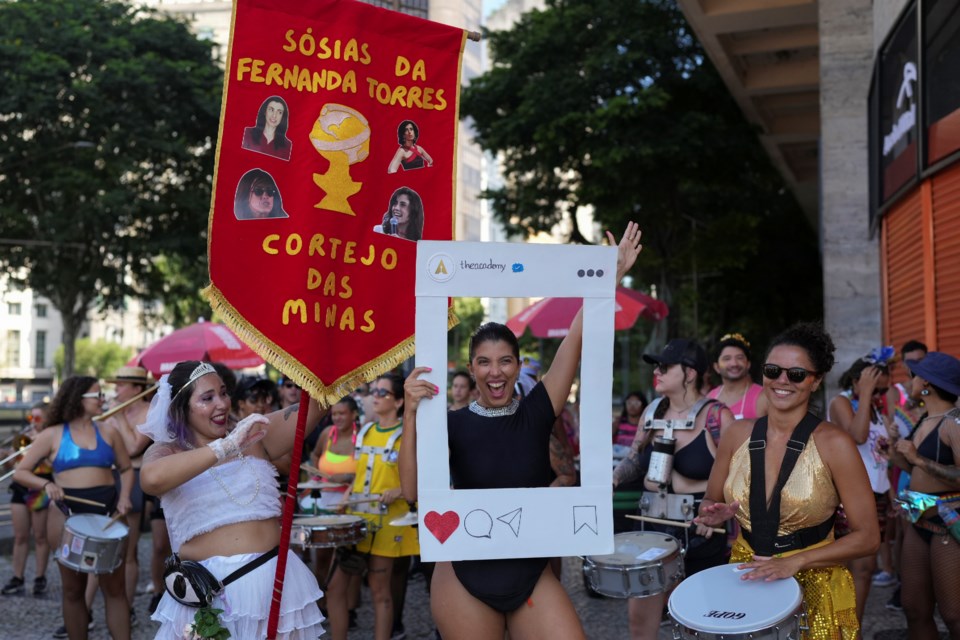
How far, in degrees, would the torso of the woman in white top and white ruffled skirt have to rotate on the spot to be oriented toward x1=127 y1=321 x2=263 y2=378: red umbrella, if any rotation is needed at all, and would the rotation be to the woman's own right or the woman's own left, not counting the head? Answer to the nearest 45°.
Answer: approximately 135° to the woman's own left

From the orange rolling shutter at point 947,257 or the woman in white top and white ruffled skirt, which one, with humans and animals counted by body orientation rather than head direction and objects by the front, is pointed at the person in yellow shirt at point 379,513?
the orange rolling shutter

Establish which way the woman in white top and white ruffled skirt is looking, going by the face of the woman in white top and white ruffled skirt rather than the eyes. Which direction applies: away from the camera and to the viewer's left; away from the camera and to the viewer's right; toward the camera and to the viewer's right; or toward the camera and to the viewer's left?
toward the camera and to the viewer's right

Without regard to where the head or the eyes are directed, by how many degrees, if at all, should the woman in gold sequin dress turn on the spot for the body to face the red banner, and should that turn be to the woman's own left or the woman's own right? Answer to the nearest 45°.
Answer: approximately 45° to the woman's own right

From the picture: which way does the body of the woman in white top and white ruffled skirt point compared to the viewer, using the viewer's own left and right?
facing the viewer and to the right of the viewer

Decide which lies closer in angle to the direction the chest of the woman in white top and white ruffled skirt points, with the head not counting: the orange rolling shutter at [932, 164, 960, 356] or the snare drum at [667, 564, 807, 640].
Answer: the snare drum

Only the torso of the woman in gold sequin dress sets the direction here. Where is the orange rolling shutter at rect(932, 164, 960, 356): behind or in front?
behind

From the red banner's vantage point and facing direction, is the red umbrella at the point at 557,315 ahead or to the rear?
to the rear

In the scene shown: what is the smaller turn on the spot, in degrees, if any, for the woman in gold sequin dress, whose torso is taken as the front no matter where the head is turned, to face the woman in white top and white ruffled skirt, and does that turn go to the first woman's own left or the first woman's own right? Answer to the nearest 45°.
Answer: approximately 45° to the first woman's own right

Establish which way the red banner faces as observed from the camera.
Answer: facing the viewer

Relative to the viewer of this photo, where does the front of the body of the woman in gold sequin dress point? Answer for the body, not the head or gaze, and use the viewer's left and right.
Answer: facing the viewer and to the left of the viewer

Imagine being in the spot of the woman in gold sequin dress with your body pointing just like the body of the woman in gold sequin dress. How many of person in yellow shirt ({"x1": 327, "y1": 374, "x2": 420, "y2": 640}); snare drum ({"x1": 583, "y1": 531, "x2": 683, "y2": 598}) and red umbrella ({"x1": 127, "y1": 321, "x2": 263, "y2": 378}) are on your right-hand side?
3

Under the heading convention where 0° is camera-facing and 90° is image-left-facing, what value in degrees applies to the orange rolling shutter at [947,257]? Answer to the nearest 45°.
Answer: approximately 45°

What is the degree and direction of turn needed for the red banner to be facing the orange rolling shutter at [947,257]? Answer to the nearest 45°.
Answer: approximately 135° to its left

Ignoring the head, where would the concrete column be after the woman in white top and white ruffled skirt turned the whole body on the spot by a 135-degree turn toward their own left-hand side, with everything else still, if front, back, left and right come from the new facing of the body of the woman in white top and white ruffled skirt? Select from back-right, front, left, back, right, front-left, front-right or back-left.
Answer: front-right

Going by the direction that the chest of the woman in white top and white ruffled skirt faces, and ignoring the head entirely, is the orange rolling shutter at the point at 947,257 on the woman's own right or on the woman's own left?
on the woman's own left
